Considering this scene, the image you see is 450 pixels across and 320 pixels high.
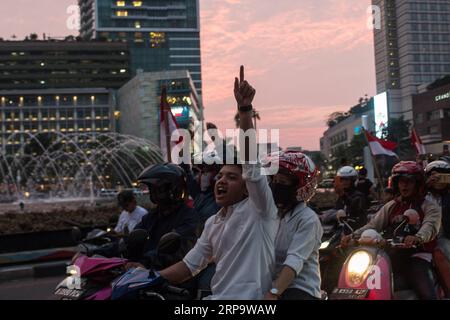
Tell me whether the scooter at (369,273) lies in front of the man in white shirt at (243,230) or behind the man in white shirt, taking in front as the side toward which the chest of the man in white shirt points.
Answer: behind

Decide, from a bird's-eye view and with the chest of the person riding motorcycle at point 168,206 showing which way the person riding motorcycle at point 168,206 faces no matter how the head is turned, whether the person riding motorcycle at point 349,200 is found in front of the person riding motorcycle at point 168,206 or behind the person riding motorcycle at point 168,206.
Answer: behind

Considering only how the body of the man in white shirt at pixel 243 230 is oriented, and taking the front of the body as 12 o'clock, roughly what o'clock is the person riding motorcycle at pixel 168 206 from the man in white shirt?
The person riding motorcycle is roughly at 4 o'clock from the man in white shirt.

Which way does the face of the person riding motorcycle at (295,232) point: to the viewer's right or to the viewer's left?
to the viewer's left

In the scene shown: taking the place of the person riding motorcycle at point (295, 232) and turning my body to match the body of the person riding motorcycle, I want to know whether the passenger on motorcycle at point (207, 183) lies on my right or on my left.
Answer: on my right

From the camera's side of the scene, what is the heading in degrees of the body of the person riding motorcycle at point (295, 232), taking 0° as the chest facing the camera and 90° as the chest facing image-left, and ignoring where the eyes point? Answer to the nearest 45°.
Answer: approximately 45°
